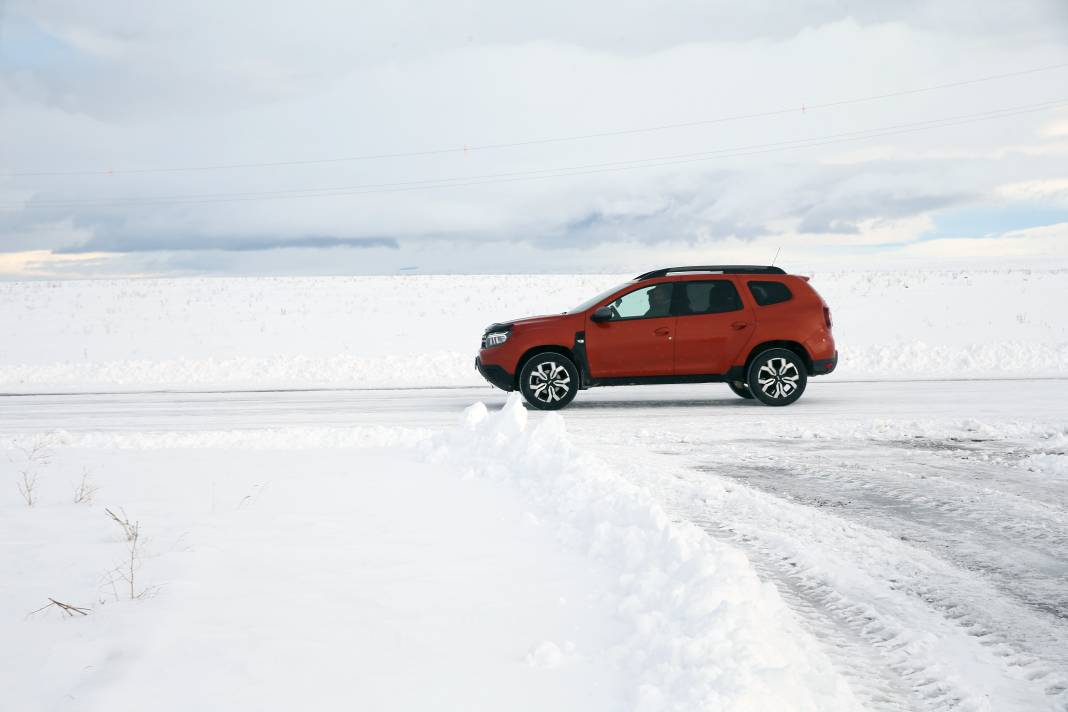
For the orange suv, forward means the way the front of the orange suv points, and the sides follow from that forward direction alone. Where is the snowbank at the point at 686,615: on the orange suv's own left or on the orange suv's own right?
on the orange suv's own left

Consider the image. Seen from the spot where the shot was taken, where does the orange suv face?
facing to the left of the viewer
